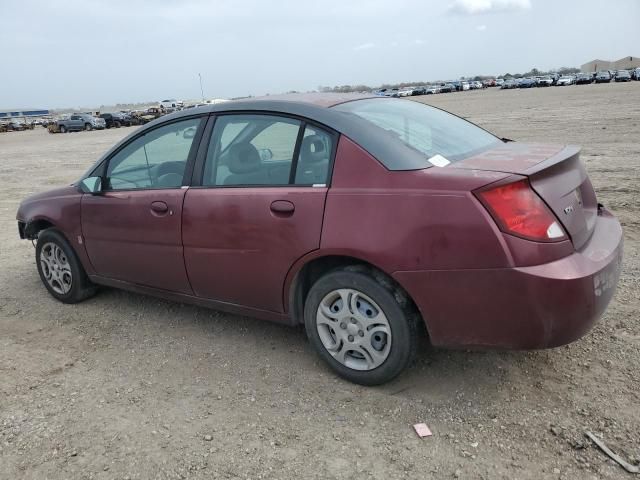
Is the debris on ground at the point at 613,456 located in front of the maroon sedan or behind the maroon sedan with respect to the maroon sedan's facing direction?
behind

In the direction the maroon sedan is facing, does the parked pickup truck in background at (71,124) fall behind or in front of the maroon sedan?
in front

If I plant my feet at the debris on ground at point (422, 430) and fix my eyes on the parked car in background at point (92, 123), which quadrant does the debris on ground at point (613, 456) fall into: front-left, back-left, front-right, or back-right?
back-right

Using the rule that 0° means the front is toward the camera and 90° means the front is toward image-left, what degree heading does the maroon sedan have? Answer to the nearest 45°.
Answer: approximately 135°

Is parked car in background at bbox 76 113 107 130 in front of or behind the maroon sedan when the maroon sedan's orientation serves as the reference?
in front

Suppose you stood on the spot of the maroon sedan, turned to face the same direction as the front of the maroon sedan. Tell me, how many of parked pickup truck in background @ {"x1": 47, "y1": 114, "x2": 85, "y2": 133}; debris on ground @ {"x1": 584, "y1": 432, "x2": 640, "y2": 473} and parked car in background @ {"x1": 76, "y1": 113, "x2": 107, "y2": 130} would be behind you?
1

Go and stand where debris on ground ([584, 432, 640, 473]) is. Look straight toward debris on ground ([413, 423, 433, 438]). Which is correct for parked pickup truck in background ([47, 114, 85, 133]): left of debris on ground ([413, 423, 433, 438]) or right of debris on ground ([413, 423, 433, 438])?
right

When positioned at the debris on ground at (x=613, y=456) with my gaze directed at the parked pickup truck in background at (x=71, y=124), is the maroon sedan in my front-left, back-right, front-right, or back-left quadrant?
front-left
